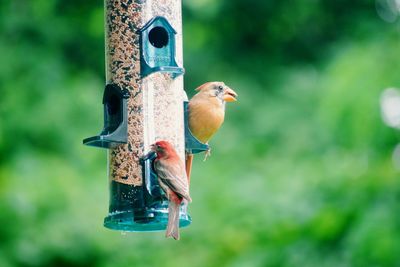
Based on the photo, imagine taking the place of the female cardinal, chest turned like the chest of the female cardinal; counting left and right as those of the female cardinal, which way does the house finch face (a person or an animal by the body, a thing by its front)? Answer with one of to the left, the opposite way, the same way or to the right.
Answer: the opposite way

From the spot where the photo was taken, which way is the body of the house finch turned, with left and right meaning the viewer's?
facing away from the viewer and to the left of the viewer

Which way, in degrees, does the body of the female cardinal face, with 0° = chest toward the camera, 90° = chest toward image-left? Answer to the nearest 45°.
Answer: approximately 315°
